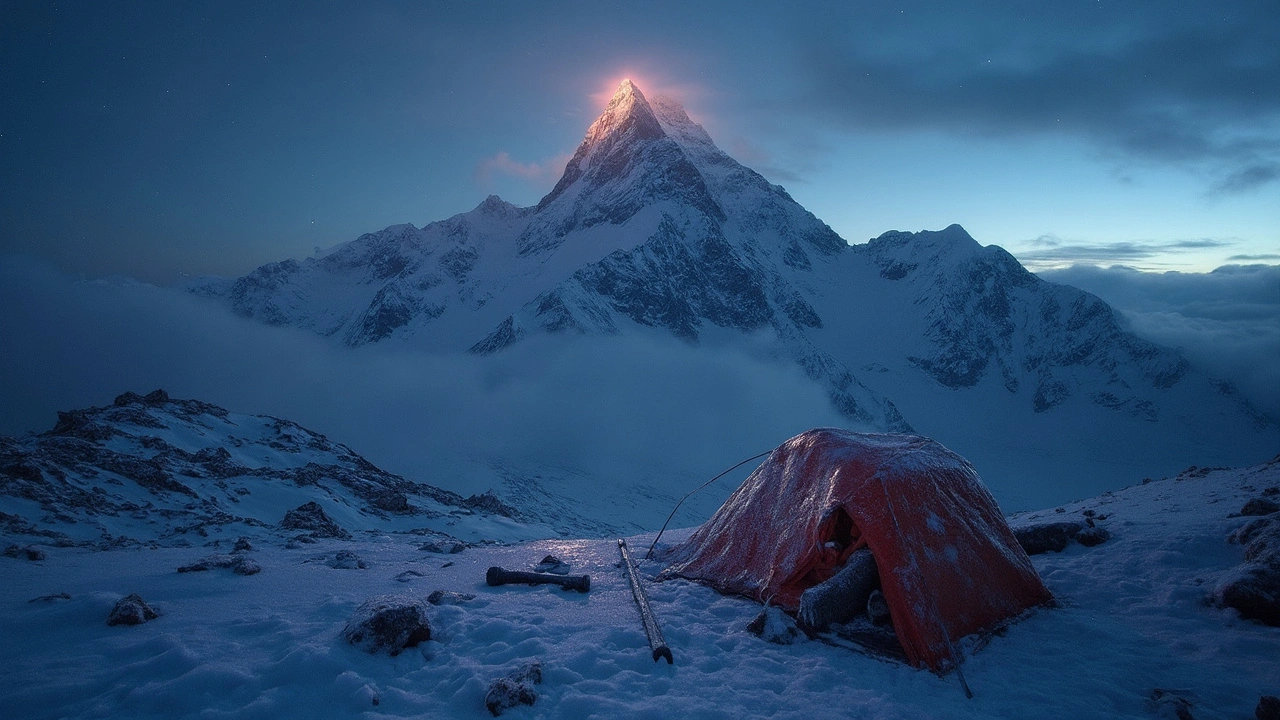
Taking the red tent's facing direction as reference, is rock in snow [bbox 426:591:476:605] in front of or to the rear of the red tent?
in front

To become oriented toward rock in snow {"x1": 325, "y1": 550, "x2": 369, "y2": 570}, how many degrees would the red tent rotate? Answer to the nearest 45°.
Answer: approximately 45° to its right

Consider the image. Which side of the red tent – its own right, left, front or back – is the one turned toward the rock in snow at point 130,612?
front

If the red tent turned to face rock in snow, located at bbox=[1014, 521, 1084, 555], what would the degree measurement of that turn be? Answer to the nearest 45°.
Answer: approximately 180°

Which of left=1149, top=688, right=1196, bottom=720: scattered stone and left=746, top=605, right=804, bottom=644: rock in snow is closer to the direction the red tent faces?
the rock in snow

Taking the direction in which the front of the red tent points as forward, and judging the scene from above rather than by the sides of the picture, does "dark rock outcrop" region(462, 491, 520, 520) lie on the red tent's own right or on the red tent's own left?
on the red tent's own right

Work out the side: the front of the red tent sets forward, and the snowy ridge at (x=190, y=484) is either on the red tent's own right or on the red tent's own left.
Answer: on the red tent's own right

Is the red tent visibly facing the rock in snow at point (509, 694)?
yes

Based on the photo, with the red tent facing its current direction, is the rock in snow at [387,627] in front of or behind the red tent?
in front

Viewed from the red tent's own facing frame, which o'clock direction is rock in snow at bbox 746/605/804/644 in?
The rock in snow is roughly at 12 o'clock from the red tent.

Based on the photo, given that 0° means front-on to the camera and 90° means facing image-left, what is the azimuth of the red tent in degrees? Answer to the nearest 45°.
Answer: approximately 45°

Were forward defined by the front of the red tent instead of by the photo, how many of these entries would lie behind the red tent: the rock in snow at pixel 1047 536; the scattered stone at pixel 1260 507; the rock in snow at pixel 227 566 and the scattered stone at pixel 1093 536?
3

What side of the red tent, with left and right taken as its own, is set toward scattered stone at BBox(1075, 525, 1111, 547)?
back

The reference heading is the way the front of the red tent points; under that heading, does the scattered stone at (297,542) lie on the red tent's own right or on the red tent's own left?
on the red tent's own right

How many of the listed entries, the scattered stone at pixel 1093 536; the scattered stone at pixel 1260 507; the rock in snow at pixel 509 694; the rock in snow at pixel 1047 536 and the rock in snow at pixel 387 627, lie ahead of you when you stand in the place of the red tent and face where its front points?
2
